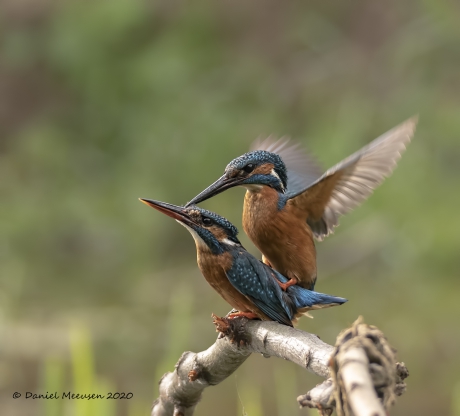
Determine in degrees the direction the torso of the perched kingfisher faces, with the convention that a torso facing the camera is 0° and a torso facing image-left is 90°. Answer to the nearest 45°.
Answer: approximately 90°
